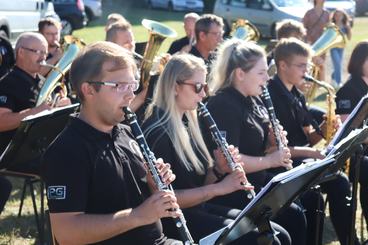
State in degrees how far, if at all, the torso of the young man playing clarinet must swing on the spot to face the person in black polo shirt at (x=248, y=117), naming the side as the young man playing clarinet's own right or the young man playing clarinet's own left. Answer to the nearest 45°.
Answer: approximately 90° to the young man playing clarinet's own left

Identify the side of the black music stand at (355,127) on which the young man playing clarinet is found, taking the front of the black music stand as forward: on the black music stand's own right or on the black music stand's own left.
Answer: on the black music stand's own left

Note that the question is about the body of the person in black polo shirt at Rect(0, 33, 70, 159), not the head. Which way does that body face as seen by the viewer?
to the viewer's right

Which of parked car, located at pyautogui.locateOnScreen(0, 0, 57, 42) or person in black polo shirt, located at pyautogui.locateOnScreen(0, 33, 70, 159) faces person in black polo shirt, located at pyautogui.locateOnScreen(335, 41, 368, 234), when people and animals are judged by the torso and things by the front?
person in black polo shirt, located at pyautogui.locateOnScreen(0, 33, 70, 159)

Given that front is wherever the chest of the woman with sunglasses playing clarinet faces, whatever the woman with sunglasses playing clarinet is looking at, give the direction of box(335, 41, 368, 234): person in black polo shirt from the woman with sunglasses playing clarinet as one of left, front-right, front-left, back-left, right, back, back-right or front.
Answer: front-left

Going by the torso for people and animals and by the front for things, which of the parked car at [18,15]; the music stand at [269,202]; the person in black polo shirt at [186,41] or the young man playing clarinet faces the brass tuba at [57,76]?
the music stand

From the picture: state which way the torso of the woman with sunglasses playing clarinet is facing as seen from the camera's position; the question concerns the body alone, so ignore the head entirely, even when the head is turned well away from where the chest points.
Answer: to the viewer's right

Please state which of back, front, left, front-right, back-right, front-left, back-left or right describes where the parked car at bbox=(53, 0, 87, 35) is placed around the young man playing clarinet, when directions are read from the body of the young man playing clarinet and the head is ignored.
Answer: back-left

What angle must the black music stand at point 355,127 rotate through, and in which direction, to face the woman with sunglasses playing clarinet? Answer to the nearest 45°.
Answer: approximately 90° to its left

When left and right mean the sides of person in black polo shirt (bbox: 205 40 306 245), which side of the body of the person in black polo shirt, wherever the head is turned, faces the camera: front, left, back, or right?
right

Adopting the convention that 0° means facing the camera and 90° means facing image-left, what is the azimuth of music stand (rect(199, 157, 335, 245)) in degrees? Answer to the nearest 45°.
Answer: approximately 135°
